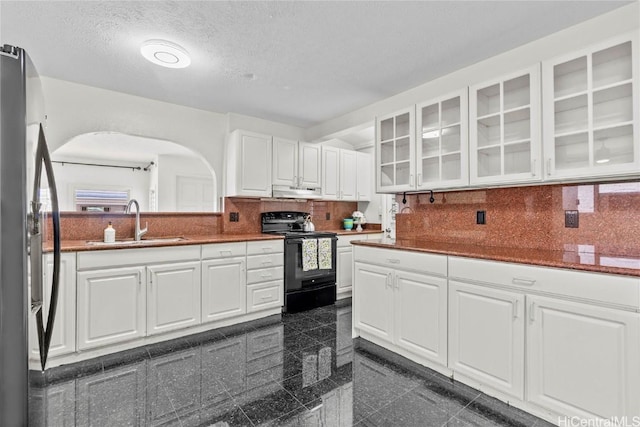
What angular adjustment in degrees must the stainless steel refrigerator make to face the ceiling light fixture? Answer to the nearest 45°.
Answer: approximately 45° to its left

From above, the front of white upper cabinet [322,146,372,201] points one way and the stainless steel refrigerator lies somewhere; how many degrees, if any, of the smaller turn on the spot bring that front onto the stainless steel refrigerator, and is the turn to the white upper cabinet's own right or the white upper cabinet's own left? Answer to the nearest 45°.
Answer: approximately 45° to the white upper cabinet's own right

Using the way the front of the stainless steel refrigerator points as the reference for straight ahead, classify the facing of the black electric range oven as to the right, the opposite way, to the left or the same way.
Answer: to the right

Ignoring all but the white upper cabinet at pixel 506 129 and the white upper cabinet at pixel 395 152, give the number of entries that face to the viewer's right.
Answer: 0

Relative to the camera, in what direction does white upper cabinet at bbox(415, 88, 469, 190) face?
facing the viewer and to the left of the viewer

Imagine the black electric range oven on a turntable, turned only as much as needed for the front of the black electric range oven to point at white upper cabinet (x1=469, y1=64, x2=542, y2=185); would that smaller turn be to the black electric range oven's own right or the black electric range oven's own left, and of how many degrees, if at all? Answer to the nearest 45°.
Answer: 0° — it already faces it

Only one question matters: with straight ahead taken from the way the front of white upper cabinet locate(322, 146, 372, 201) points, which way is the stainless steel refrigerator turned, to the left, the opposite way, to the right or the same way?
to the left

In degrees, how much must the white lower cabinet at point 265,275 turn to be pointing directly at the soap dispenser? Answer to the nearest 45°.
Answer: approximately 135° to its right

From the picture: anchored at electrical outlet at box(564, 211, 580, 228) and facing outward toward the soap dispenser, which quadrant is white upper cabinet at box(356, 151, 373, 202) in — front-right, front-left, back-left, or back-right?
front-right

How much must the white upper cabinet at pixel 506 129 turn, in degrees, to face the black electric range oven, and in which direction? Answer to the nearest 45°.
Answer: approximately 45° to its right
